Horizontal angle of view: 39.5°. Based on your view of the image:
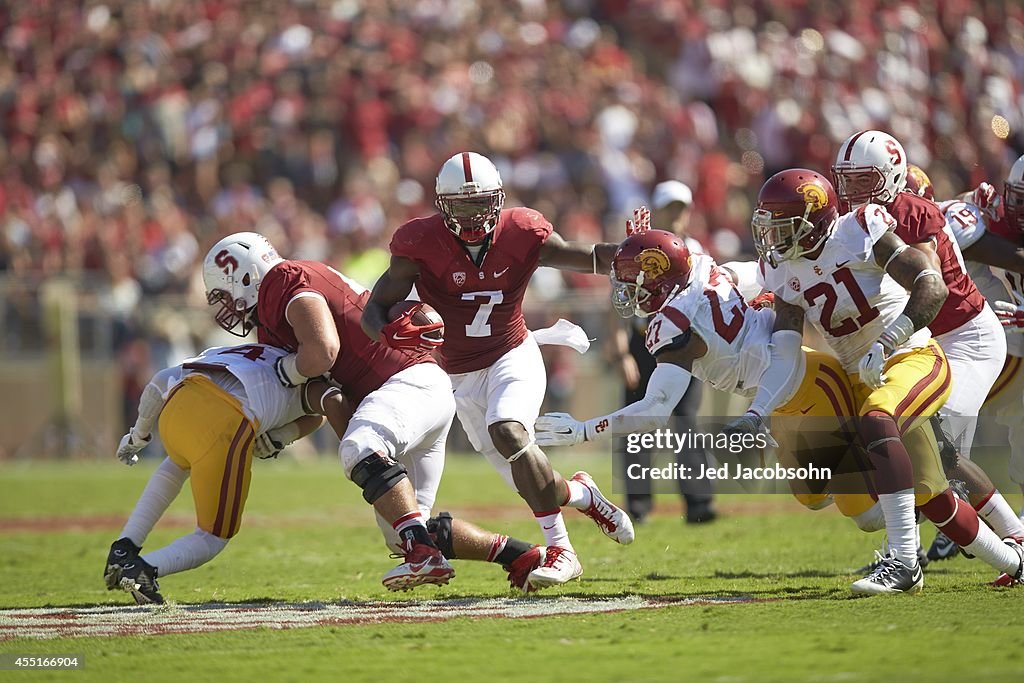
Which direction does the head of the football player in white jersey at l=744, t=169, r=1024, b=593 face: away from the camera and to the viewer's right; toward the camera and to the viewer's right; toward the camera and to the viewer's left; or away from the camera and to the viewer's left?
toward the camera and to the viewer's left

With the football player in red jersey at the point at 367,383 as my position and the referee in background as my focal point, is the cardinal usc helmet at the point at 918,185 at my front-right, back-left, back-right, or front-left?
front-right

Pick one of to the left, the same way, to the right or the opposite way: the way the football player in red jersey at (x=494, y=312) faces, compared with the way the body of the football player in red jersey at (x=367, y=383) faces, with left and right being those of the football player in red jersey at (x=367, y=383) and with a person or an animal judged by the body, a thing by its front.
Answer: to the left

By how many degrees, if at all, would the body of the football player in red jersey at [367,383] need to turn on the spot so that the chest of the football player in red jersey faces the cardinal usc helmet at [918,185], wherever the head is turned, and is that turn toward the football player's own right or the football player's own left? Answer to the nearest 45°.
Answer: approximately 180°

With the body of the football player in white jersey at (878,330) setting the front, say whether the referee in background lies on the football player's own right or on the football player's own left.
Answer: on the football player's own right

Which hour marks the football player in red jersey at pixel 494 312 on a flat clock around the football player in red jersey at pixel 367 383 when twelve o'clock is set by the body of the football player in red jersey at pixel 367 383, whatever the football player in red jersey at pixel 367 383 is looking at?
the football player in red jersey at pixel 494 312 is roughly at 6 o'clock from the football player in red jersey at pixel 367 383.

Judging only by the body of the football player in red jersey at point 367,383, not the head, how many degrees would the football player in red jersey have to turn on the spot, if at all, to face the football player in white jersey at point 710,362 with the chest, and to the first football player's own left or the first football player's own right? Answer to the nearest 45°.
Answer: approximately 180°

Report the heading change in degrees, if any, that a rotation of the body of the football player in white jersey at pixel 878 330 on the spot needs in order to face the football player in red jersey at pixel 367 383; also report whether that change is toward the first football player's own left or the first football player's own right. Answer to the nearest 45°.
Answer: approximately 45° to the first football player's own right

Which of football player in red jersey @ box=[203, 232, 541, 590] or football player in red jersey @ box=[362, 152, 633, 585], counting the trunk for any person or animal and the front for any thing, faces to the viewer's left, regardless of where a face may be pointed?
football player in red jersey @ box=[203, 232, 541, 590]

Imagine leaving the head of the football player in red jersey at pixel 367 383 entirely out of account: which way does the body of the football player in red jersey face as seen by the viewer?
to the viewer's left

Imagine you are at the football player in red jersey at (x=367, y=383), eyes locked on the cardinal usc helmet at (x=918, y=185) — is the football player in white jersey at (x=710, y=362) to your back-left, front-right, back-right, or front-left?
front-right

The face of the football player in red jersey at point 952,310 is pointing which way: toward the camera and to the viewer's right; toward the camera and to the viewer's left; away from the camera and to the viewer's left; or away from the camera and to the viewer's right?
toward the camera and to the viewer's left

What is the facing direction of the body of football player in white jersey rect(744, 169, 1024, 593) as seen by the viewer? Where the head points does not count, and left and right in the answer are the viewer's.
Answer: facing the viewer and to the left of the viewer

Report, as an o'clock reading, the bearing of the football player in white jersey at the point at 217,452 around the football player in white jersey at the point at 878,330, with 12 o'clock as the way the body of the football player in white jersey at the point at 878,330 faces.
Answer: the football player in white jersey at the point at 217,452 is roughly at 1 o'clock from the football player in white jersey at the point at 878,330.

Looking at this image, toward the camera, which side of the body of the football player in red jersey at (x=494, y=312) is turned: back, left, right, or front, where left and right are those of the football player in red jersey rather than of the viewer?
front
